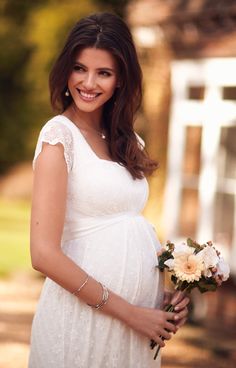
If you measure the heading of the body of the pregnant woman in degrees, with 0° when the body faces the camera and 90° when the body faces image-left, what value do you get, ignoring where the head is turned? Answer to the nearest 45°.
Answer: approximately 315°
